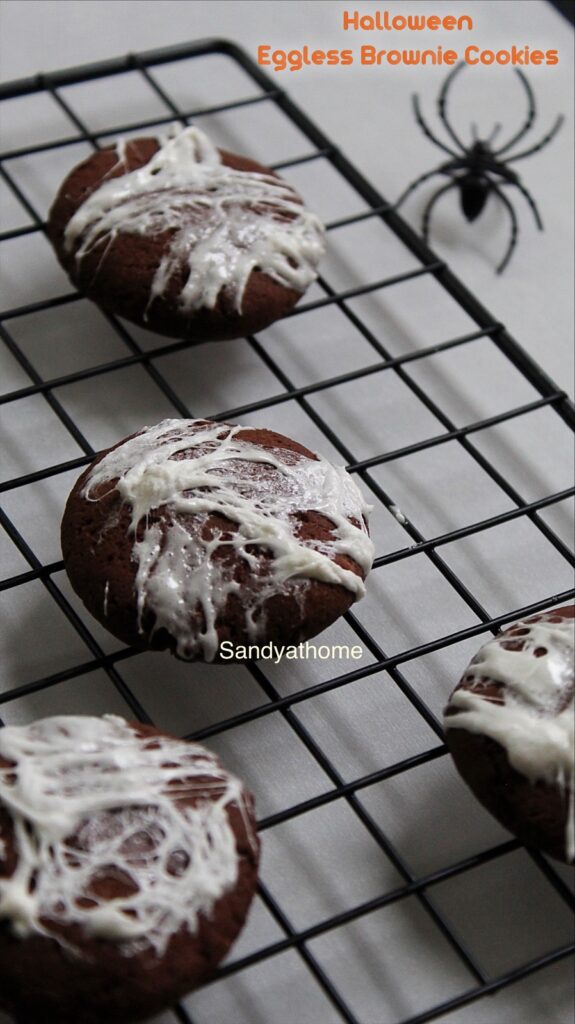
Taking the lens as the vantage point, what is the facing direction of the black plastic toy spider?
facing away from the viewer

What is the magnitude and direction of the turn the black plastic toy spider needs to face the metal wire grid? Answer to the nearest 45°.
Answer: approximately 180°

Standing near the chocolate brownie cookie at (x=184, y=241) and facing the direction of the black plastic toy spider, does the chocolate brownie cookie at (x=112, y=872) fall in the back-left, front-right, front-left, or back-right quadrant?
back-right

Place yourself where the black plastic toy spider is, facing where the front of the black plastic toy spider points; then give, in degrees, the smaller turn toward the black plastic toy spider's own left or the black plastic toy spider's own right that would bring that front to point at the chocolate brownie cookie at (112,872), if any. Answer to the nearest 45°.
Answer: approximately 180°

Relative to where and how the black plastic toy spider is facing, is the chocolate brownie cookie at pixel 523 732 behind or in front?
behind
